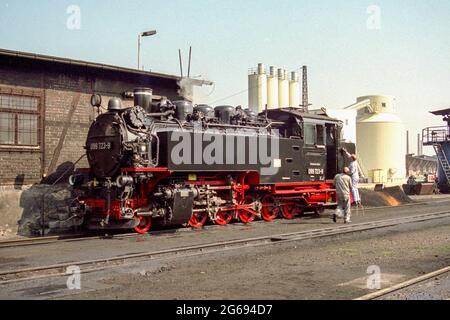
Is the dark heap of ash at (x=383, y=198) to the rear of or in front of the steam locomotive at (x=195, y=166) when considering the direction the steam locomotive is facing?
to the rear

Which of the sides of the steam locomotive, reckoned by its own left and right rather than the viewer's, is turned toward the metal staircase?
back

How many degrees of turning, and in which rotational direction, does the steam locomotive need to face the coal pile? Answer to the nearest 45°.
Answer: approximately 45° to its right

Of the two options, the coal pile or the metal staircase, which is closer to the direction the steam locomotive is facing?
the coal pile

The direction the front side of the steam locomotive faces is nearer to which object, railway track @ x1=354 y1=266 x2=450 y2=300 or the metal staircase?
the railway track

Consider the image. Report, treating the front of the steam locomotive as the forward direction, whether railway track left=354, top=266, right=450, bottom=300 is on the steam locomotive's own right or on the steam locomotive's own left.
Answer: on the steam locomotive's own left

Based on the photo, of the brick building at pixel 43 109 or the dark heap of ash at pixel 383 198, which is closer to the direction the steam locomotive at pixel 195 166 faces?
the brick building

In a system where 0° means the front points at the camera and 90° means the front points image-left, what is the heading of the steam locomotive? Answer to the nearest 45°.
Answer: approximately 45°

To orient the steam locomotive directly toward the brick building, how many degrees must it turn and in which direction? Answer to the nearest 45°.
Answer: approximately 90° to its right

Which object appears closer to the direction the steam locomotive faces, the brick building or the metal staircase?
the brick building
